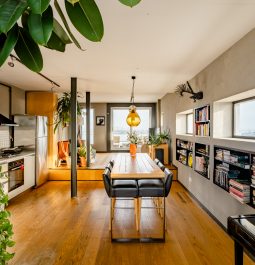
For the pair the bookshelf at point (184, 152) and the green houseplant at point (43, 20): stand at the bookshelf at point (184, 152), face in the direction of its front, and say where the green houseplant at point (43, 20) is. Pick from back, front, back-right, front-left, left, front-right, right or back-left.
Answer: front-left

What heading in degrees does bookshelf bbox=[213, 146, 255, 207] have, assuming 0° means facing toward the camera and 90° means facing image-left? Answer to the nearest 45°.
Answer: approximately 45°

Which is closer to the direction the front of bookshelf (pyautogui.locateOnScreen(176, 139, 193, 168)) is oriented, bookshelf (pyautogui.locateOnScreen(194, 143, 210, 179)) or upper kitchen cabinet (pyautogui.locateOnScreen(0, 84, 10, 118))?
the upper kitchen cabinet

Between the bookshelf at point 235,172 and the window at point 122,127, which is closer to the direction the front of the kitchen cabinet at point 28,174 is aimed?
the bookshelf

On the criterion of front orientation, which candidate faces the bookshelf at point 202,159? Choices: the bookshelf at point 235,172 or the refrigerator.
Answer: the refrigerator

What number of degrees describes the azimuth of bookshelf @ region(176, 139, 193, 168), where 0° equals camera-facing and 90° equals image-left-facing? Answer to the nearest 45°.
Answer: approximately 45°

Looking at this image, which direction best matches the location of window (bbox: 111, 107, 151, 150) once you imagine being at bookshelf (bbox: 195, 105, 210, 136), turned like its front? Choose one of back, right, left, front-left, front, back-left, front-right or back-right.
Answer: right

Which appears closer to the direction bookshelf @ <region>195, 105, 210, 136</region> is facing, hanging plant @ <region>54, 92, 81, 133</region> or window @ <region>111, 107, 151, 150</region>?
the hanging plant

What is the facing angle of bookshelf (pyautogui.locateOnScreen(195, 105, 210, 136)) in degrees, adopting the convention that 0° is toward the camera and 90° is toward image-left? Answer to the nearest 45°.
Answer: approximately 45°

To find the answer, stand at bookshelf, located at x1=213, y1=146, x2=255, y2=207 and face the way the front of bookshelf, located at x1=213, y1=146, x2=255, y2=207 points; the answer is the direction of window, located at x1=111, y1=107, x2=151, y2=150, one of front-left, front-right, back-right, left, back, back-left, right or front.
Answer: right

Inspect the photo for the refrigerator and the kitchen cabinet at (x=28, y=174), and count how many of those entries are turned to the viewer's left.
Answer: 0
